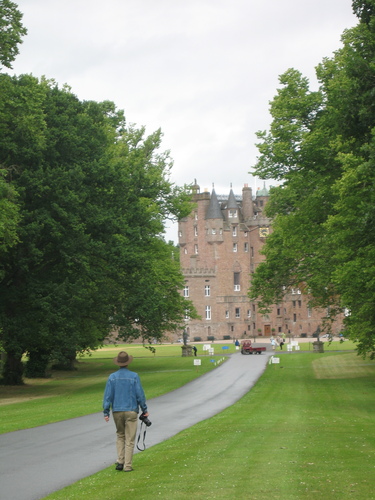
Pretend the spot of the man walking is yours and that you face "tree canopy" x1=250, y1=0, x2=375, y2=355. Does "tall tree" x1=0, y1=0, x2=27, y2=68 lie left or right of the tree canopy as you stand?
left

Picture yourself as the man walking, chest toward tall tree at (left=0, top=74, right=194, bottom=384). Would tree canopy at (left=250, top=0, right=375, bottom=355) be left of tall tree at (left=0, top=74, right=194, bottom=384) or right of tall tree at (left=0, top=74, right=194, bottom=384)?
right

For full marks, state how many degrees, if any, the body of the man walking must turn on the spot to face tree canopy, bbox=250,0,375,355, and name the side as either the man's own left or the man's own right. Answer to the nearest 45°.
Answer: approximately 45° to the man's own right

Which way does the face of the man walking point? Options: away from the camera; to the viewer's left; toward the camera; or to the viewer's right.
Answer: away from the camera

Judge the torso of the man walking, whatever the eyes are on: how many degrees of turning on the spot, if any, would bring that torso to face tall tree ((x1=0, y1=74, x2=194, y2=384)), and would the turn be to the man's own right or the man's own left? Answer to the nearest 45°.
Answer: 0° — they already face it

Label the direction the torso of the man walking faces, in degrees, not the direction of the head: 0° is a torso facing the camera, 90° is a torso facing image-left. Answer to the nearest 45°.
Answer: approximately 180°
